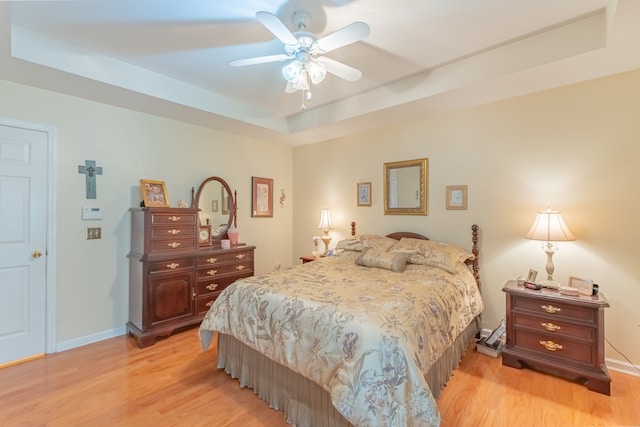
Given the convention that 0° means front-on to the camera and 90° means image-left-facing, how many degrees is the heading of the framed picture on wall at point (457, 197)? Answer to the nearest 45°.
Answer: approximately 0°

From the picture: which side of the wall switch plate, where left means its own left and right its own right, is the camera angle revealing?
front

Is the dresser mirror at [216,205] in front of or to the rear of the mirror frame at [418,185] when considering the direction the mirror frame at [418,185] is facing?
in front

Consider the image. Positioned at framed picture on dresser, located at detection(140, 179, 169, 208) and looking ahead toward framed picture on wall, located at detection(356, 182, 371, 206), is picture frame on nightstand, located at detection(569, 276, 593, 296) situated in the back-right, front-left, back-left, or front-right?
front-right

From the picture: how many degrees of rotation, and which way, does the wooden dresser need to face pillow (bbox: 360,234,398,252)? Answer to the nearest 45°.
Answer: approximately 45° to its left

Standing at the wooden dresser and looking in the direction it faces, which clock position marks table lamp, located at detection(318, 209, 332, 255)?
The table lamp is roughly at 10 o'clock from the wooden dresser.

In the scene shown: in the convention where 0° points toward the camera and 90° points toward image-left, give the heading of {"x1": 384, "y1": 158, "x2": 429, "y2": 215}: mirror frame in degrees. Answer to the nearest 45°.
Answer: approximately 45°

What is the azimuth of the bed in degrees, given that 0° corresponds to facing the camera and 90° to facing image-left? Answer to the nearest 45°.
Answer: approximately 45°

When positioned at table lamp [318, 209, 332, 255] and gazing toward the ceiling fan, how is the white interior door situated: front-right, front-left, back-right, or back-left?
front-right

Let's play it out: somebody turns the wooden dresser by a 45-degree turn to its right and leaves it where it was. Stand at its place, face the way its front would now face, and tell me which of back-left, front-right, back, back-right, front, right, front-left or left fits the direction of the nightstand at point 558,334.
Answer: front-left

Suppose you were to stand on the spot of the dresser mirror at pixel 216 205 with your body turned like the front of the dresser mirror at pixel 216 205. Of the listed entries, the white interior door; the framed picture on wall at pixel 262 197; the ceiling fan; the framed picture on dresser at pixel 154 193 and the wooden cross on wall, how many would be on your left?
1

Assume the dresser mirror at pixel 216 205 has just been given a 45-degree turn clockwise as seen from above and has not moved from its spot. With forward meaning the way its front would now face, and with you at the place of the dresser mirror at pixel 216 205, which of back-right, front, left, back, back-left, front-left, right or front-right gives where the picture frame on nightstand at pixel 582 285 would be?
front-left

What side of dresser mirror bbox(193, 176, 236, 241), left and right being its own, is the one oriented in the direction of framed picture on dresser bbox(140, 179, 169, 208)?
right

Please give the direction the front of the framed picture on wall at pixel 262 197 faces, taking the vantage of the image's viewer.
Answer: facing the viewer and to the right of the viewer
